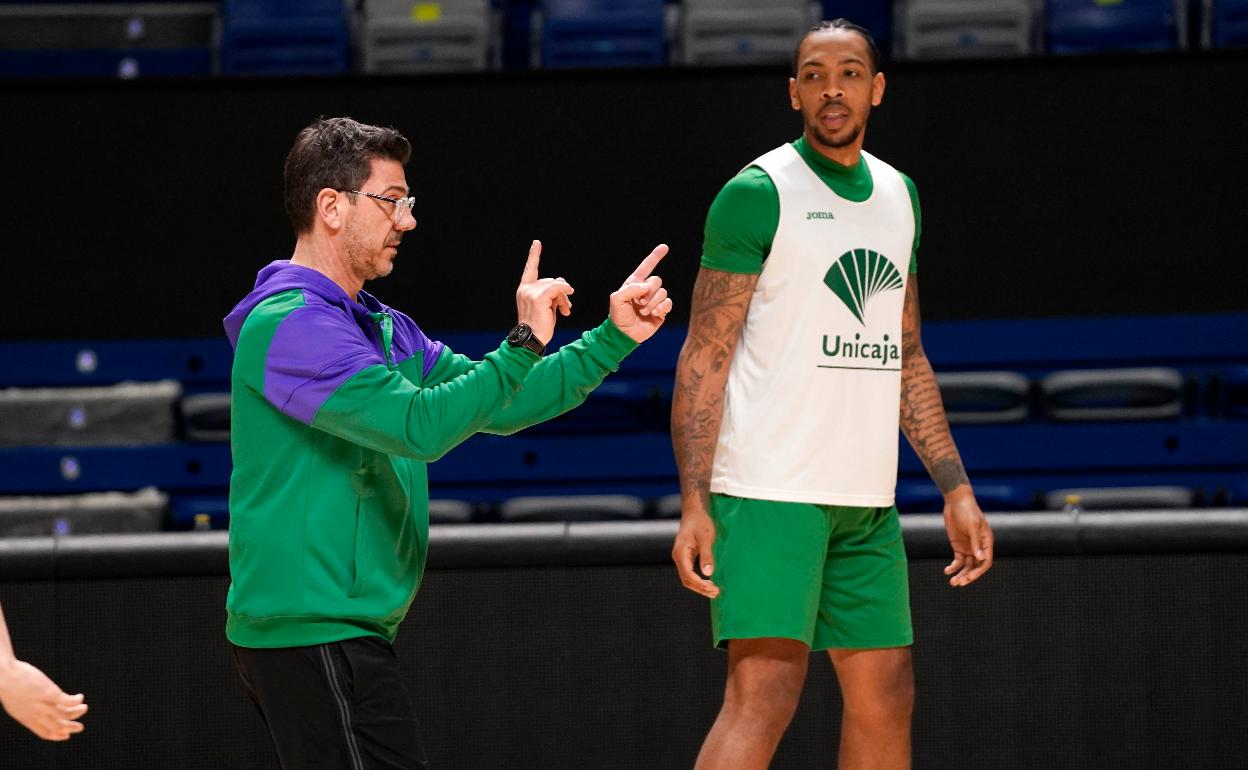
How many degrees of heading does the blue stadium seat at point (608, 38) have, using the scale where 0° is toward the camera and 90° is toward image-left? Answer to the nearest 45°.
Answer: approximately 0°

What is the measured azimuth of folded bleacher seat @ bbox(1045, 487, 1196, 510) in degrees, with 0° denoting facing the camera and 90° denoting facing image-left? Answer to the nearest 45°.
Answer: approximately 0°

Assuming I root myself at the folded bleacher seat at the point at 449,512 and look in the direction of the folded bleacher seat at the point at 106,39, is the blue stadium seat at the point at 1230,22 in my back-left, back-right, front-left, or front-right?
front-right

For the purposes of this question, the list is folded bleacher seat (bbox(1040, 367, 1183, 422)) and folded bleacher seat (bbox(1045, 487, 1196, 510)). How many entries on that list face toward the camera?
2

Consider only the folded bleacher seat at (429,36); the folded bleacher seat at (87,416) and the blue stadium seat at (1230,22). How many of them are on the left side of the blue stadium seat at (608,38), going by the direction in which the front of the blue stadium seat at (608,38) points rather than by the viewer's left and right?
1

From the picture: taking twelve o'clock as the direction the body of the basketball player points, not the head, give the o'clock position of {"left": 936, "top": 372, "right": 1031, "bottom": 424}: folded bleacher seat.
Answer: The folded bleacher seat is roughly at 8 o'clock from the basketball player.

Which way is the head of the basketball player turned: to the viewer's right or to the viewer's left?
to the viewer's left

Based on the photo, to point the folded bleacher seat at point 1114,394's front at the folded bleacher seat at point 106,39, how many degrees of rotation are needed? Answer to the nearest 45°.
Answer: approximately 90° to its right
